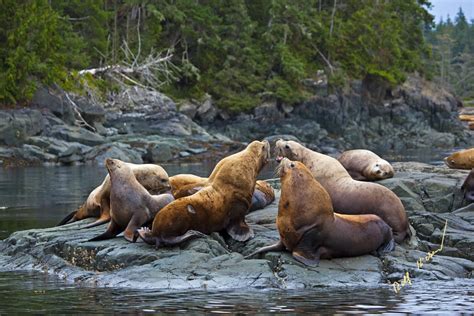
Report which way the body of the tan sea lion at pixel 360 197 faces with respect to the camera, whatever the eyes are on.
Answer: to the viewer's left

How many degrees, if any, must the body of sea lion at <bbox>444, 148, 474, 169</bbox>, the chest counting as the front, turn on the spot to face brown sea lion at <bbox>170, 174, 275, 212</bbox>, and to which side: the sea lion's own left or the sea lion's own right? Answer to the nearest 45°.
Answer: approximately 45° to the sea lion's own left

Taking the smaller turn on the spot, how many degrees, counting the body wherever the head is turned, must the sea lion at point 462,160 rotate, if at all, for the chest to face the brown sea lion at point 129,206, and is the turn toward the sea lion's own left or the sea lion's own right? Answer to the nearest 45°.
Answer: approximately 45° to the sea lion's own left

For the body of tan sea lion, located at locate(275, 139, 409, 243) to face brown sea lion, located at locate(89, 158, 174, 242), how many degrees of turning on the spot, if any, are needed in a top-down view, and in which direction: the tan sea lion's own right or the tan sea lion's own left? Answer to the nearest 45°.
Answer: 0° — it already faces it

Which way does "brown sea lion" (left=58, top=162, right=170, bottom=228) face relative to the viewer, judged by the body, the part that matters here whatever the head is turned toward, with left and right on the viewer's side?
facing to the right of the viewer

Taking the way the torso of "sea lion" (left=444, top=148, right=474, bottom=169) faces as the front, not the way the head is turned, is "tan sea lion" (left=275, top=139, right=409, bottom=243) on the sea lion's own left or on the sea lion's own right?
on the sea lion's own left

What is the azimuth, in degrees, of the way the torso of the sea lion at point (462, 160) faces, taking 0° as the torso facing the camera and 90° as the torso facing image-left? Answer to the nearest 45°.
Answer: approximately 90°
